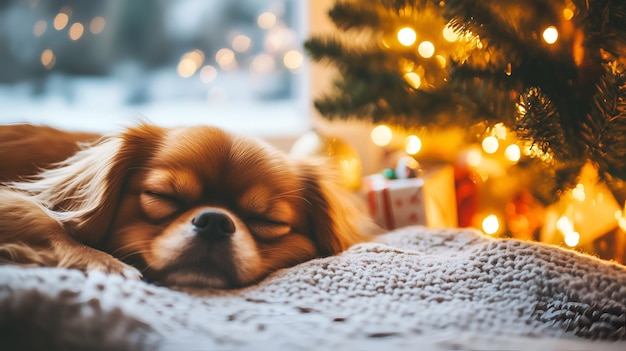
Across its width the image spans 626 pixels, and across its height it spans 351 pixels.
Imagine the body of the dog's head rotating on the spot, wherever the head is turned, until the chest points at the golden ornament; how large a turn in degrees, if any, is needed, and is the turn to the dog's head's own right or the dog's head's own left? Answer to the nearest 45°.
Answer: approximately 135° to the dog's head's own left

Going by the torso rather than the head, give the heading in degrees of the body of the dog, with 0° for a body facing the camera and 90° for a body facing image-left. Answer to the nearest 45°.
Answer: approximately 0°

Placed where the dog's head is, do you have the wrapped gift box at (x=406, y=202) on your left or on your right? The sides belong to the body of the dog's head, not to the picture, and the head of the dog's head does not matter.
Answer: on your left
